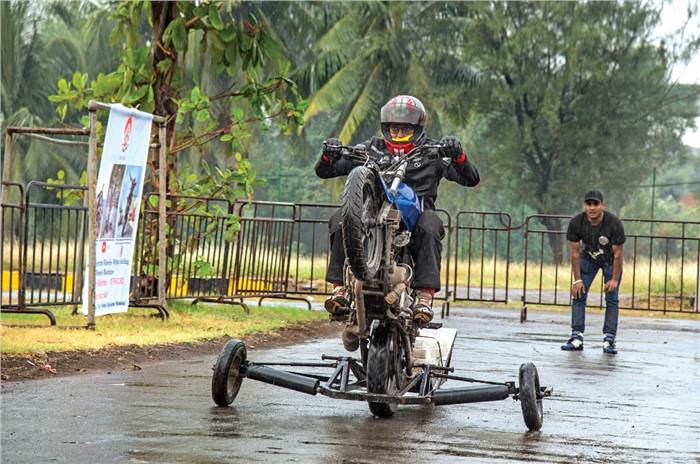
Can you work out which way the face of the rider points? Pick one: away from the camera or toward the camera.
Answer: toward the camera

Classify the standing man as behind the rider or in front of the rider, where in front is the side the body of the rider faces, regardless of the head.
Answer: behind

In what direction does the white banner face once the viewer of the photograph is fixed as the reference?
facing the viewer and to the right of the viewer

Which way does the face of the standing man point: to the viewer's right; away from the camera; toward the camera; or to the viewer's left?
toward the camera

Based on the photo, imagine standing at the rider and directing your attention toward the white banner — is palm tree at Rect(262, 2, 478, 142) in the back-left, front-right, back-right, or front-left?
front-right

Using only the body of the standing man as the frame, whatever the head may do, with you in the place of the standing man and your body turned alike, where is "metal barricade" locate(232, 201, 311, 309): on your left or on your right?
on your right

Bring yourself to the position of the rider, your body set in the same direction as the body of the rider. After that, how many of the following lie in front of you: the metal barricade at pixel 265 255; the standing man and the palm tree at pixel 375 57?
0

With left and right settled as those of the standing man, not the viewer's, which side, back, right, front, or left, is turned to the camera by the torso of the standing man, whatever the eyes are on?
front

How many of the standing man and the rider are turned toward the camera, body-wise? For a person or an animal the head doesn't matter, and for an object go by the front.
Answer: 2

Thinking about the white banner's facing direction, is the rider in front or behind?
in front

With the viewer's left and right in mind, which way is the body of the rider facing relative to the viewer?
facing the viewer

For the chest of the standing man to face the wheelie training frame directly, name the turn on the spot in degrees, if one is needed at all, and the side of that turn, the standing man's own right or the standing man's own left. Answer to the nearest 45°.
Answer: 0° — they already face it
